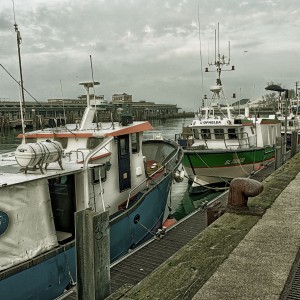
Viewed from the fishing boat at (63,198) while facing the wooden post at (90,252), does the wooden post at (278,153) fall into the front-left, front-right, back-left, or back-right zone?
back-left

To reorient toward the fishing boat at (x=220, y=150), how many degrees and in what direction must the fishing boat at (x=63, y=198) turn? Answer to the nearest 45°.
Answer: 0° — it already faces it

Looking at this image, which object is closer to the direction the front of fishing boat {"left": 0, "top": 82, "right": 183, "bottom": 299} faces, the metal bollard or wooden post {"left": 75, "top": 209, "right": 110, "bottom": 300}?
the metal bollard

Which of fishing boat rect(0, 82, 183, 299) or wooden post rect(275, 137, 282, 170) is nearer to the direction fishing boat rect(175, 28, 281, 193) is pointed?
the fishing boat

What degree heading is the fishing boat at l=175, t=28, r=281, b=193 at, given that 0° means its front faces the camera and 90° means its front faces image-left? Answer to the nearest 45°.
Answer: approximately 45°

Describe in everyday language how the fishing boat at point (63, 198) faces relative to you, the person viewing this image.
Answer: facing away from the viewer and to the right of the viewer

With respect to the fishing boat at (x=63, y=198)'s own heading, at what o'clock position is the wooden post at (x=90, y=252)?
The wooden post is roughly at 4 o'clock from the fishing boat.

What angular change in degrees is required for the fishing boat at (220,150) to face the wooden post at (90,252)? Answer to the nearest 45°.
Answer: approximately 45° to its left

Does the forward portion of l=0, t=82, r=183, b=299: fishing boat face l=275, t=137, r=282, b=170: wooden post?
yes

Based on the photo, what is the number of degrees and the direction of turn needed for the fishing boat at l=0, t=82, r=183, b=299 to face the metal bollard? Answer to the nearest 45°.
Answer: approximately 45° to its right

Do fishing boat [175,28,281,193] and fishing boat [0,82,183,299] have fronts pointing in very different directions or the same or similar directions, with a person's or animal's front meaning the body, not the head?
very different directions

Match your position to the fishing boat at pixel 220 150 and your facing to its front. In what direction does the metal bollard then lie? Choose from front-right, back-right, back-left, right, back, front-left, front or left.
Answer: front-left
